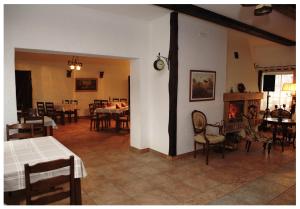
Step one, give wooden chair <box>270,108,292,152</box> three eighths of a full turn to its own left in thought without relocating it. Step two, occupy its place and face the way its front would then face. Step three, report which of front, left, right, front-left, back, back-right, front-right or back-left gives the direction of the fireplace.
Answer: back

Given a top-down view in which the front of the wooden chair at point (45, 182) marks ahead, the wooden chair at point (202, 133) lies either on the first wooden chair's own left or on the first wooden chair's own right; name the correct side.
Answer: on the first wooden chair's own right

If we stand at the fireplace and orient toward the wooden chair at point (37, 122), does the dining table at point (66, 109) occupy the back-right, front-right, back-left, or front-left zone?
front-right

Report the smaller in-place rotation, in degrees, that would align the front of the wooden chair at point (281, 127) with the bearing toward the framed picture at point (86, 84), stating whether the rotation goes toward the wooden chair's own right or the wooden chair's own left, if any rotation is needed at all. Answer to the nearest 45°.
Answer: approximately 90° to the wooden chair's own right

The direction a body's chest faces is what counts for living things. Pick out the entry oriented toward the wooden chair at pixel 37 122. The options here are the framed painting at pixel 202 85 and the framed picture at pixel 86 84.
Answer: the framed picture

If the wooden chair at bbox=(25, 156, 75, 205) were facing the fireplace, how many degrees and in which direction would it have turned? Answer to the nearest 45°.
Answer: approximately 90° to its right

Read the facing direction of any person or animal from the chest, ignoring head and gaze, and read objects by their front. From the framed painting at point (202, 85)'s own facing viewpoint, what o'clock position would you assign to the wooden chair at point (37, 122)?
The wooden chair is roughly at 4 o'clock from the framed painting.

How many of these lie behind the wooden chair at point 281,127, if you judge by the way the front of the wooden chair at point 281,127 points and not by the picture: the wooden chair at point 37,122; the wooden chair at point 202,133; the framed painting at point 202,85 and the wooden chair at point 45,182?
0

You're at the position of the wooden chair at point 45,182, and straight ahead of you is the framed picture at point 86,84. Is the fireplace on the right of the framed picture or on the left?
right

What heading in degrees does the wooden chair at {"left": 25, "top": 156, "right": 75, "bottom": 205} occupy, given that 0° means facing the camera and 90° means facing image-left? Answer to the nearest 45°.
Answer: approximately 135°

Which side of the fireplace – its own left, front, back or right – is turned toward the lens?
front

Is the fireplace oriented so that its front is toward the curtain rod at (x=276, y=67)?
no

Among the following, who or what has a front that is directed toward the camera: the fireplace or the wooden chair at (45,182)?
the fireplace
